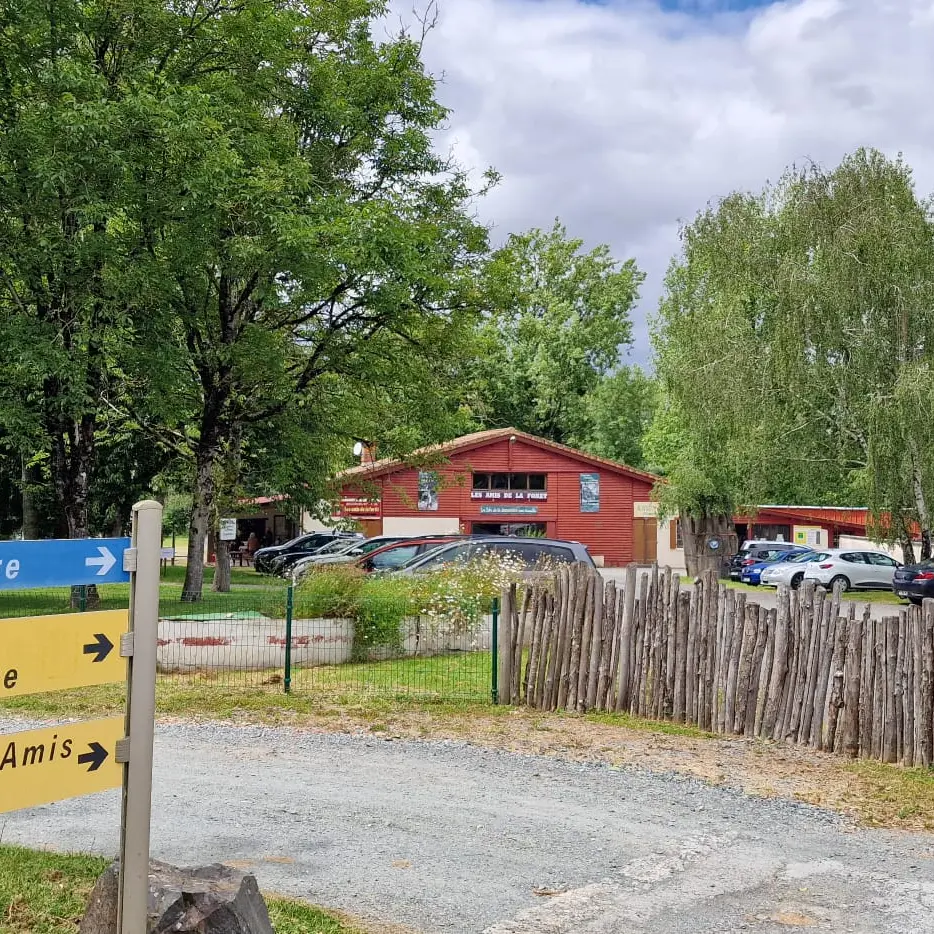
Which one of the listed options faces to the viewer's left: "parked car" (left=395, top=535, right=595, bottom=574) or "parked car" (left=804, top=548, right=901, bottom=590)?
"parked car" (left=395, top=535, right=595, bottom=574)

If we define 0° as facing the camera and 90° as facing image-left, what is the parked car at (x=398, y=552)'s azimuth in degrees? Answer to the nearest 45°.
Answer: approximately 90°

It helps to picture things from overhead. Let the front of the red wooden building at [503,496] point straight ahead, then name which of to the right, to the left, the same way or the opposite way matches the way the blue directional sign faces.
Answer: the same way

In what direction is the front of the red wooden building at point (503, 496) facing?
toward the camera

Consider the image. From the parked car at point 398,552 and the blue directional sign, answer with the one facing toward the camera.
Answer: the blue directional sign

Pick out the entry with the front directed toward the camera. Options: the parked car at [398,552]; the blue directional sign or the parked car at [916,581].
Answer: the blue directional sign
